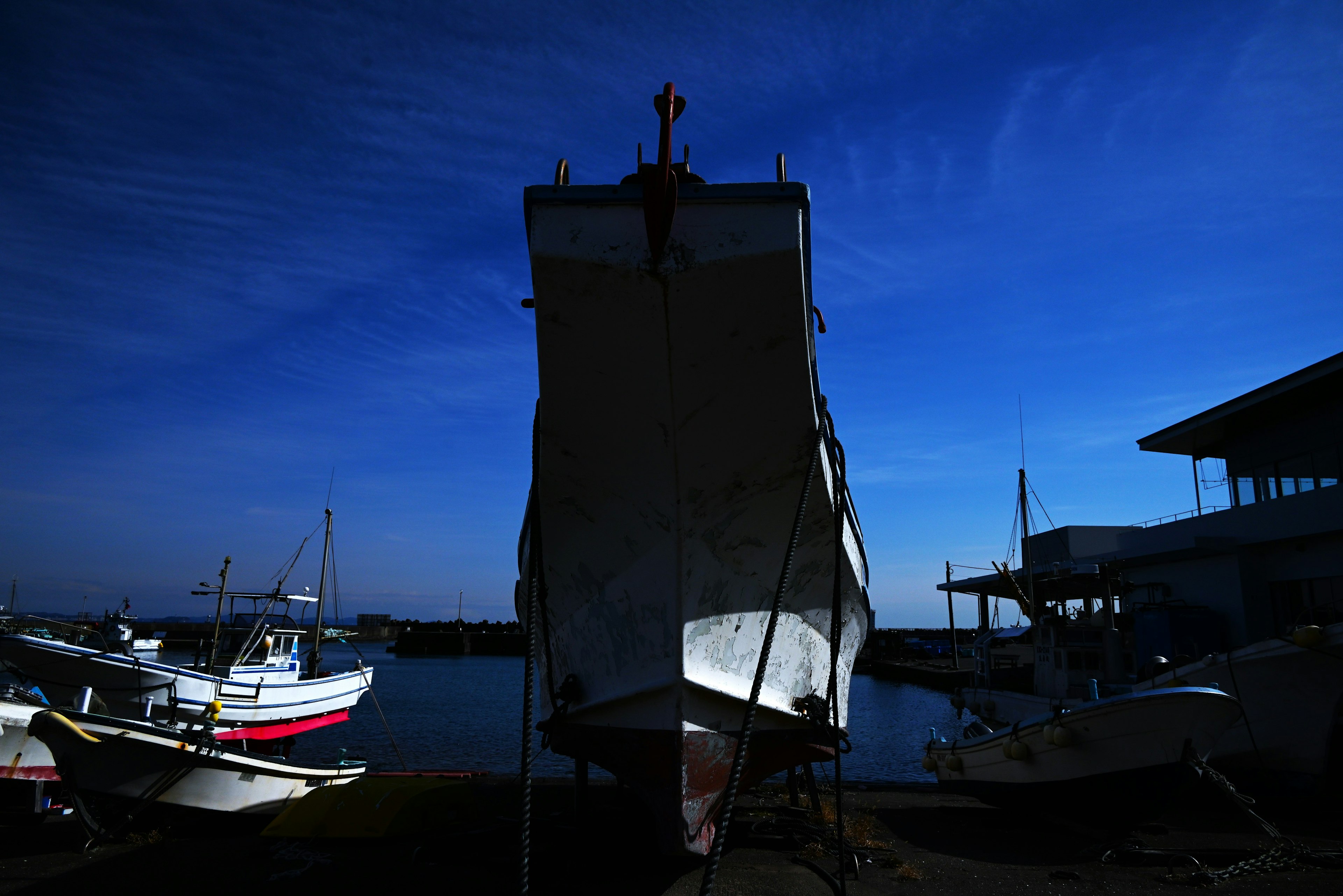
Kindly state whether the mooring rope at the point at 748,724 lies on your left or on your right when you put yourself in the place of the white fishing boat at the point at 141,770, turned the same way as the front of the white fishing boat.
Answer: on your left

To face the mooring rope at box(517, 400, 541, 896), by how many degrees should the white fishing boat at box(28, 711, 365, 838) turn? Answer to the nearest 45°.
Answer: approximately 45° to its left

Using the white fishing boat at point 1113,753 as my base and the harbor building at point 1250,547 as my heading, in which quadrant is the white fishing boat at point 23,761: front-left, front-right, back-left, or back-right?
back-left

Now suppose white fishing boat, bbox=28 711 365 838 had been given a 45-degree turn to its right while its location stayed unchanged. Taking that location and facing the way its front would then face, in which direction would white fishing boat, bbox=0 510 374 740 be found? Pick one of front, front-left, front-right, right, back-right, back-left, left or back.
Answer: right
